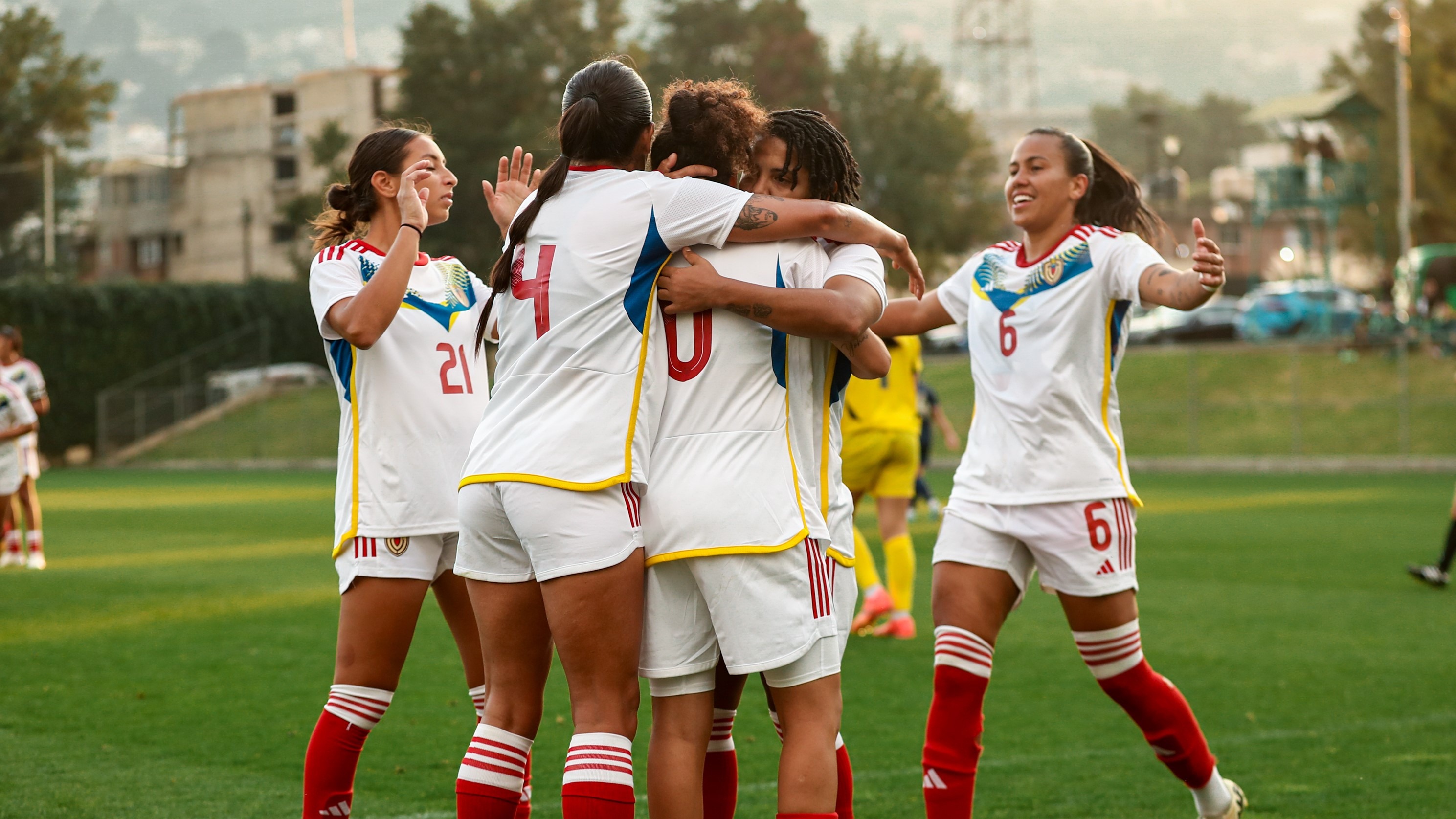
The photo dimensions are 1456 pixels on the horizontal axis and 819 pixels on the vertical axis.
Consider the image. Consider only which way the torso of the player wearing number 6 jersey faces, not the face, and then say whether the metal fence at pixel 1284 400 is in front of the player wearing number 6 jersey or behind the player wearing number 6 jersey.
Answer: behind

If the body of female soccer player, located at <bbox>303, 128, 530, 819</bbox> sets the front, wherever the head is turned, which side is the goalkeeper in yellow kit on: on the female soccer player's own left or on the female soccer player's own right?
on the female soccer player's own left

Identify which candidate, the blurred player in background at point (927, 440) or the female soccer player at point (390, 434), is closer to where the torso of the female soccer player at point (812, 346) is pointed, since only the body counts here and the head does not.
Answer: the female soccer player

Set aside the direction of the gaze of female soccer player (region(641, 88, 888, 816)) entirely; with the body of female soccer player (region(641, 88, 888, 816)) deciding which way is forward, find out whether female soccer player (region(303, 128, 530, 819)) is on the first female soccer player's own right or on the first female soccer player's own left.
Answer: on the first female soccer player's own left

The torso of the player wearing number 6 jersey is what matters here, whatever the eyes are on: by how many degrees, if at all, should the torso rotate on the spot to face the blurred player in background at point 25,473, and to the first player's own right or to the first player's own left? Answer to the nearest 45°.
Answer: approximately 90° to the first player's own right

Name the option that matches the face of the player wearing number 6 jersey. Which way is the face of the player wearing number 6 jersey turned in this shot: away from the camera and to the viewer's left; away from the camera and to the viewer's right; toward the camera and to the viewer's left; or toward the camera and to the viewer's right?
toward the camera and to the viewer's left

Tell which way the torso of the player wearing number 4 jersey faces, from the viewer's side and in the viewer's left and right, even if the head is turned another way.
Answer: facing away from the viewer and to the right of the viewer

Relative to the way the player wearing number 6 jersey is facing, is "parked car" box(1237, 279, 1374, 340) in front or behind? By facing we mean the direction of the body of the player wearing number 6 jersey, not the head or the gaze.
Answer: behind

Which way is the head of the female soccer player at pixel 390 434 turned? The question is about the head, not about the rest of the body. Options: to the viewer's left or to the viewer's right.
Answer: to the viewer's right

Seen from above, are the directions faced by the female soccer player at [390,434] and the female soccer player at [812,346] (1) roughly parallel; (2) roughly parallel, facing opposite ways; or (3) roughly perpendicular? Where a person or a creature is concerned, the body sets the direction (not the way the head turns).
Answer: roughly perpendicular

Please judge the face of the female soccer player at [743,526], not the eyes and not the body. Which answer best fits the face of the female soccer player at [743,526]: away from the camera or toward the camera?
away from the camera

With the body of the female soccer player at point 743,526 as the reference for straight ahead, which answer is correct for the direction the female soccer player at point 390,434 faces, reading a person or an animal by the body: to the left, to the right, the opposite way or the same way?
to the right

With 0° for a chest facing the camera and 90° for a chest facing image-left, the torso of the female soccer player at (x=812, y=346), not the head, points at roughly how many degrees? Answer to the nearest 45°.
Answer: approximately 45°

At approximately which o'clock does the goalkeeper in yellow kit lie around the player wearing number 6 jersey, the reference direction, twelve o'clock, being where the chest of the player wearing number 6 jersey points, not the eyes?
The goalkeeper in yellow kit is roughly at 4 o'clock from the player wearing number 6 jersey.
